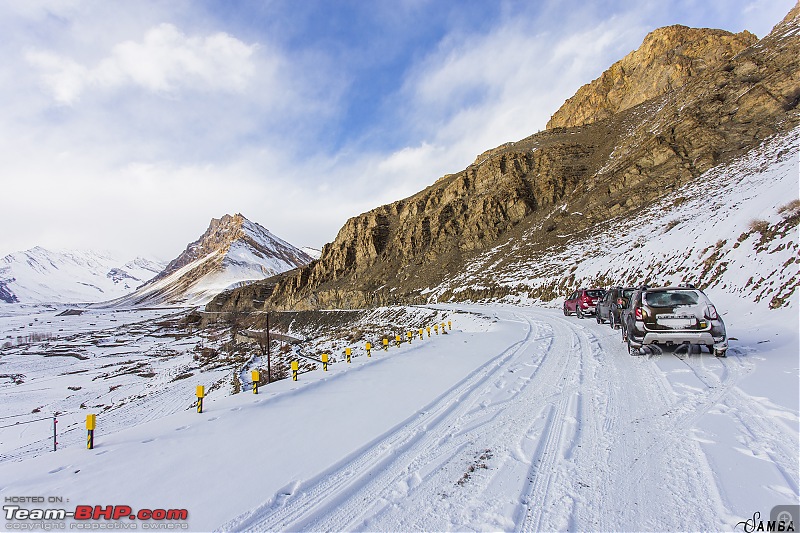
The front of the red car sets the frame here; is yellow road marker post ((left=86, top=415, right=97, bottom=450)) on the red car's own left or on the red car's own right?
on the red car's own left

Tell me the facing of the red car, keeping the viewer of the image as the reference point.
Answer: facing away from the viewer and to the left of the viewer
